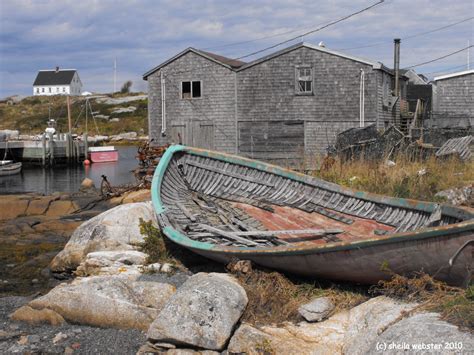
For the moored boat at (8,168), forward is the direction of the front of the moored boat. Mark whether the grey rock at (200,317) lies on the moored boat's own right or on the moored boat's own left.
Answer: on the moored boat's own right

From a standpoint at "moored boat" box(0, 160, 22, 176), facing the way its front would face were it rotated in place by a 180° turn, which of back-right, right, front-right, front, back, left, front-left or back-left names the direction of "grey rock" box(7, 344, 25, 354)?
left

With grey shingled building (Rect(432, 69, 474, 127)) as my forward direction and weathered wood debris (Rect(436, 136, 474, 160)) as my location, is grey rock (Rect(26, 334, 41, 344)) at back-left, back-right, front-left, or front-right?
back-left

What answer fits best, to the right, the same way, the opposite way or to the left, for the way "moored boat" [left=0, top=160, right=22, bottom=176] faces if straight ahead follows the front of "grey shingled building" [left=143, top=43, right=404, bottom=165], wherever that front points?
to the left

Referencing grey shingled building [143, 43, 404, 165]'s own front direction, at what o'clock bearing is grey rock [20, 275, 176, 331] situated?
The grey rock is roughly at 12 o'clock from the grey shingled building.

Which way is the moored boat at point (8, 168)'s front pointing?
to the viewer's right

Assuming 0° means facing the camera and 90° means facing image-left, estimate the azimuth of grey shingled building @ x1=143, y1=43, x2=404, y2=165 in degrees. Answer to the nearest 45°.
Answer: approximately 0°

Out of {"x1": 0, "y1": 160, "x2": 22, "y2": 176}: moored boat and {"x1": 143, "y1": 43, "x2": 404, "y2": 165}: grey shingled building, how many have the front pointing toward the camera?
1

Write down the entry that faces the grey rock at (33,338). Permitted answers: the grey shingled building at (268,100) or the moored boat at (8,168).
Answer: the grey shingled building
